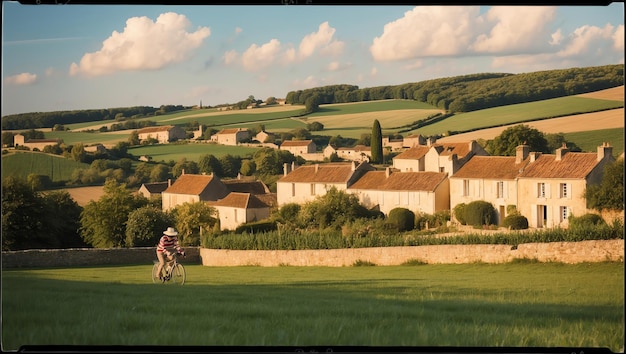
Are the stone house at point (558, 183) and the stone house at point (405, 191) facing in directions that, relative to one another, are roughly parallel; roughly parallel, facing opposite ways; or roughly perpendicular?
roughly parallel

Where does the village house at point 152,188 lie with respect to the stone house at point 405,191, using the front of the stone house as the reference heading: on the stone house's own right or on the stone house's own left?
on the stone house's own right

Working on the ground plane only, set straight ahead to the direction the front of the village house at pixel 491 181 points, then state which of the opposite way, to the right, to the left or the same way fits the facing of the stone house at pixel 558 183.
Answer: the same way

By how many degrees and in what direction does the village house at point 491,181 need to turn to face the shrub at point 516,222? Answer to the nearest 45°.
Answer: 0° — it already faces it

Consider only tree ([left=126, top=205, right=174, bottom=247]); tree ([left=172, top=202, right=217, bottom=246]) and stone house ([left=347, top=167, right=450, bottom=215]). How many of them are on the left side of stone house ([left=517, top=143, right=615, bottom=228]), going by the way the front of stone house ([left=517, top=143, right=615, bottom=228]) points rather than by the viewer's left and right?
0

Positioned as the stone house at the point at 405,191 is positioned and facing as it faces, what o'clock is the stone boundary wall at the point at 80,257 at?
The stone boundary wall is roughly at 1 o'clock from the stone house.

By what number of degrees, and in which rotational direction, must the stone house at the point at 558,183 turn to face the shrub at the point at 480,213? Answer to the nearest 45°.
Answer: approximately 90° to its right

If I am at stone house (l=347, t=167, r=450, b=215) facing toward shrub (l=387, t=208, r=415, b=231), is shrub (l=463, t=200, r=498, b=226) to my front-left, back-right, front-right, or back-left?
front-left

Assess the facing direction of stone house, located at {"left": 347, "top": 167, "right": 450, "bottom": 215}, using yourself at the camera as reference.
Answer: facing the viewer

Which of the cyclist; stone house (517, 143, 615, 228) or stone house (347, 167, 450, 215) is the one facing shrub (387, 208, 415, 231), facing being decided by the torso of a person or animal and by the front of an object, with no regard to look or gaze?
stone house (347, 167, 450, 215)

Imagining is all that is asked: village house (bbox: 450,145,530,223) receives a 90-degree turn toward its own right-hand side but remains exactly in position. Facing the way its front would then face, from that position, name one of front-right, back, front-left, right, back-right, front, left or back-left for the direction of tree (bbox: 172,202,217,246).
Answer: front

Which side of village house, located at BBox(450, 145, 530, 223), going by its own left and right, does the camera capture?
front

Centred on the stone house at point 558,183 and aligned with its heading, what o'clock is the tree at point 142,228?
The tree is roughly at 2 o'clock from the stone house.

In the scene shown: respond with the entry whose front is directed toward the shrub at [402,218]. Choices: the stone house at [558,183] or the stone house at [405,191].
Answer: the stone house at [405,191]
